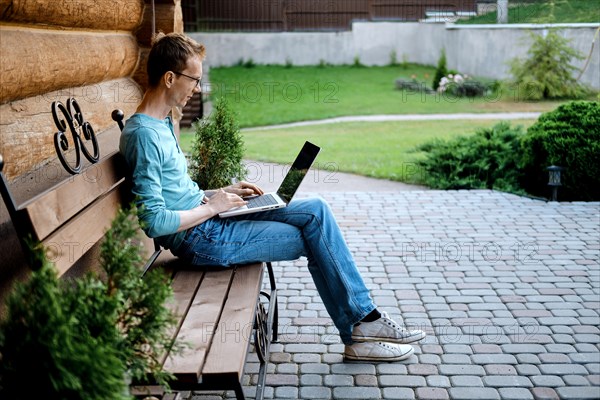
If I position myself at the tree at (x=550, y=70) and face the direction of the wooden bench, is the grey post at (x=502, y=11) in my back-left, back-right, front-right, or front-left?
back-right

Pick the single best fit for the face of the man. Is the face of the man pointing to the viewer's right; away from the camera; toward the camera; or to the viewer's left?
to the viewer's right

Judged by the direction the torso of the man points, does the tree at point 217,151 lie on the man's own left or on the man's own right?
on the man's own left

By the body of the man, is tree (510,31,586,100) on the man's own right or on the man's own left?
on the man's own left

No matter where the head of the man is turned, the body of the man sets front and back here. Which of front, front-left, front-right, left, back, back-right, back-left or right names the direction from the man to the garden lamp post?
front-left

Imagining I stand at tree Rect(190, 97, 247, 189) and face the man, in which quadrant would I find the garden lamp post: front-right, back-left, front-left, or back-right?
back-left

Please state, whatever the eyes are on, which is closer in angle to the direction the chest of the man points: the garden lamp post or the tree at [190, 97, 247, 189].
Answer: the garden lamp post

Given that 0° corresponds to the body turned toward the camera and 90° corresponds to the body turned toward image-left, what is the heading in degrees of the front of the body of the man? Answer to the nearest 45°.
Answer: approximately 270°

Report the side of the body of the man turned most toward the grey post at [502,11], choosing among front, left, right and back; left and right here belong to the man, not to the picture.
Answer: left
